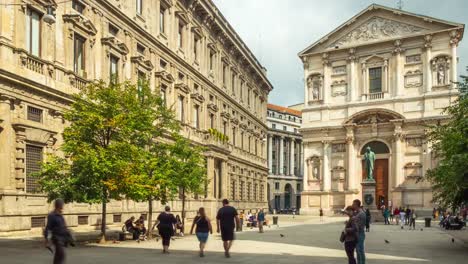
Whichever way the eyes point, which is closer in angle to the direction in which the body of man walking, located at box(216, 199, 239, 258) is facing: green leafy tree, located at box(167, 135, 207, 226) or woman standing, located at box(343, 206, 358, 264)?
the green leafy tree

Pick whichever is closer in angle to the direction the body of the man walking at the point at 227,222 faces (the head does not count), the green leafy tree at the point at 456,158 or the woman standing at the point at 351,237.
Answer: the green leafy tree

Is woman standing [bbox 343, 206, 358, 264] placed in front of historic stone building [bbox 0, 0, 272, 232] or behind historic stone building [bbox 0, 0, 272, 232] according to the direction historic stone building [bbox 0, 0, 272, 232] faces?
in front

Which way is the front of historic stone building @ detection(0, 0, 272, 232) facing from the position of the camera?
facing the viewer and to the right of the viewer

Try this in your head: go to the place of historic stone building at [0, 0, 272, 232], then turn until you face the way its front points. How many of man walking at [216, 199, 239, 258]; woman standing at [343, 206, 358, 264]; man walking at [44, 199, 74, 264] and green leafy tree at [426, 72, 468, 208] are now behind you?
0

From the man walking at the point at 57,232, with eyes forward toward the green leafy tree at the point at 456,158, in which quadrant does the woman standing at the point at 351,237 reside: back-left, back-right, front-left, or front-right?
front-right

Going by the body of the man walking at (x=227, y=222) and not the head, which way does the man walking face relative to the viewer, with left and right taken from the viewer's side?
facing away from the viewer

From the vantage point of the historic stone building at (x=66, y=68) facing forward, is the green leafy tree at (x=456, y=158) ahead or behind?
ahead

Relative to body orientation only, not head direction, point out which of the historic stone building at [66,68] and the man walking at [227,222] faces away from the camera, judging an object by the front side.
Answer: the man walking

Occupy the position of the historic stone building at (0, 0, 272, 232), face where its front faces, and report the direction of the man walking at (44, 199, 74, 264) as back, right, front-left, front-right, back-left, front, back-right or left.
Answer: front-right
